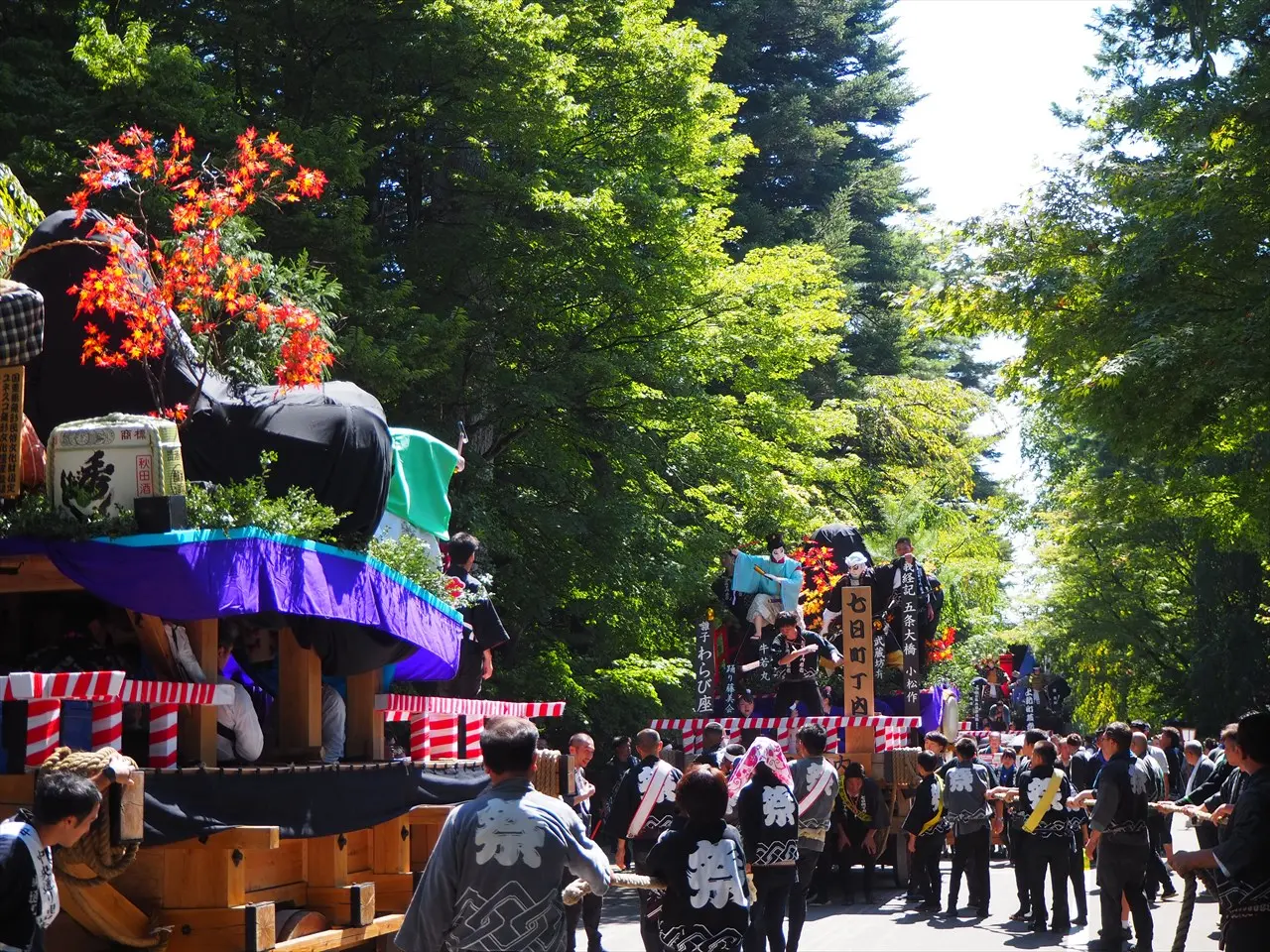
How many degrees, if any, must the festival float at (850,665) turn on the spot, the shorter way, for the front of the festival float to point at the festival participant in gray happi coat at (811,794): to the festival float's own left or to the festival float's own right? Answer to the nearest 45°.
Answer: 0° — it already faces them

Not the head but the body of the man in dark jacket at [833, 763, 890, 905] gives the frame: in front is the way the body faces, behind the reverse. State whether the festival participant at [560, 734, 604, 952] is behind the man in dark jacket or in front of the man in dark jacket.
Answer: in front

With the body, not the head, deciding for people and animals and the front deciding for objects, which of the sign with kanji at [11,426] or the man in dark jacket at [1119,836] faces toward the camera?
the sign with kanji

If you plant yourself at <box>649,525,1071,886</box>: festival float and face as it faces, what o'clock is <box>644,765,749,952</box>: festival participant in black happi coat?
The festival participant in black happi coat is roughly at 12 o'clock from the festival float.

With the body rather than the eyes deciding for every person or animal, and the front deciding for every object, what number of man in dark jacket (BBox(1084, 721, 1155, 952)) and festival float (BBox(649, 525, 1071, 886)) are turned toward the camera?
1

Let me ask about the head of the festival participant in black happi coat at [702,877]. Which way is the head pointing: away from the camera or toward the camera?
away from the camera

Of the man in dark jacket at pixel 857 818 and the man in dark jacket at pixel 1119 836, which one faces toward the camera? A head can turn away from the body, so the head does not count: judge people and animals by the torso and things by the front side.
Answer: the man in dark jacket at pixel 857 818

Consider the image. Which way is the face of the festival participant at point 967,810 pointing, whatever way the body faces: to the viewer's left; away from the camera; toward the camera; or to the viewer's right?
away from the camera

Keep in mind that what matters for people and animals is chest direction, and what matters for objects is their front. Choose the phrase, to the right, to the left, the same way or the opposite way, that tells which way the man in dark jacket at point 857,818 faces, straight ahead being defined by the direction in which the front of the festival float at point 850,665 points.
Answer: the same way

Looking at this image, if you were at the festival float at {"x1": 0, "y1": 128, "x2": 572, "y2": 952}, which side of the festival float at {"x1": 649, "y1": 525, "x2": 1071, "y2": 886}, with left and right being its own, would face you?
front

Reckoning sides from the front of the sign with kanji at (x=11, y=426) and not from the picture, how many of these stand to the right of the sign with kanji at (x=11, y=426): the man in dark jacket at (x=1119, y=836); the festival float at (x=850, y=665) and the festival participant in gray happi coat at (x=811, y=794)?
0

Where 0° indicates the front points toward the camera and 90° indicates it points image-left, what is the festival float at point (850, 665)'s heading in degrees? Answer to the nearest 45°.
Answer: approximately 0°

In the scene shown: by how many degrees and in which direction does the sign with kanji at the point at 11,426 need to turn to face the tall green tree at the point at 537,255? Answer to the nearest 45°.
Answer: approximately 135° to its left

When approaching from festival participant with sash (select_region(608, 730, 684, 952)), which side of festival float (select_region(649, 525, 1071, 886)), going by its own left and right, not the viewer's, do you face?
front

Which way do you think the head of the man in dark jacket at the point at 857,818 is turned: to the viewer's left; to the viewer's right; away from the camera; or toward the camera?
toward the camera

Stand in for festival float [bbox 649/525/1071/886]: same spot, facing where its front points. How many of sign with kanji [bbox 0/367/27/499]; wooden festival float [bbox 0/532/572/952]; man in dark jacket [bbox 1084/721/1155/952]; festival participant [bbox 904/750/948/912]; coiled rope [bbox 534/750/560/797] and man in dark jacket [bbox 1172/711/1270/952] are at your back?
0

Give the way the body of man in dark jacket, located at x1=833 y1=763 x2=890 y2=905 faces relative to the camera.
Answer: toward the camera

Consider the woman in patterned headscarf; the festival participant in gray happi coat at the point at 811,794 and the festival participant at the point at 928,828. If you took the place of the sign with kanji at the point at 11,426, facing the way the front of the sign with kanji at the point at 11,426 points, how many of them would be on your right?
0

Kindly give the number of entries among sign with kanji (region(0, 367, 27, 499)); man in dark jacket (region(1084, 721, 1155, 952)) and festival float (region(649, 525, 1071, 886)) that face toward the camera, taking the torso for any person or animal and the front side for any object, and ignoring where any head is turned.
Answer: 2
